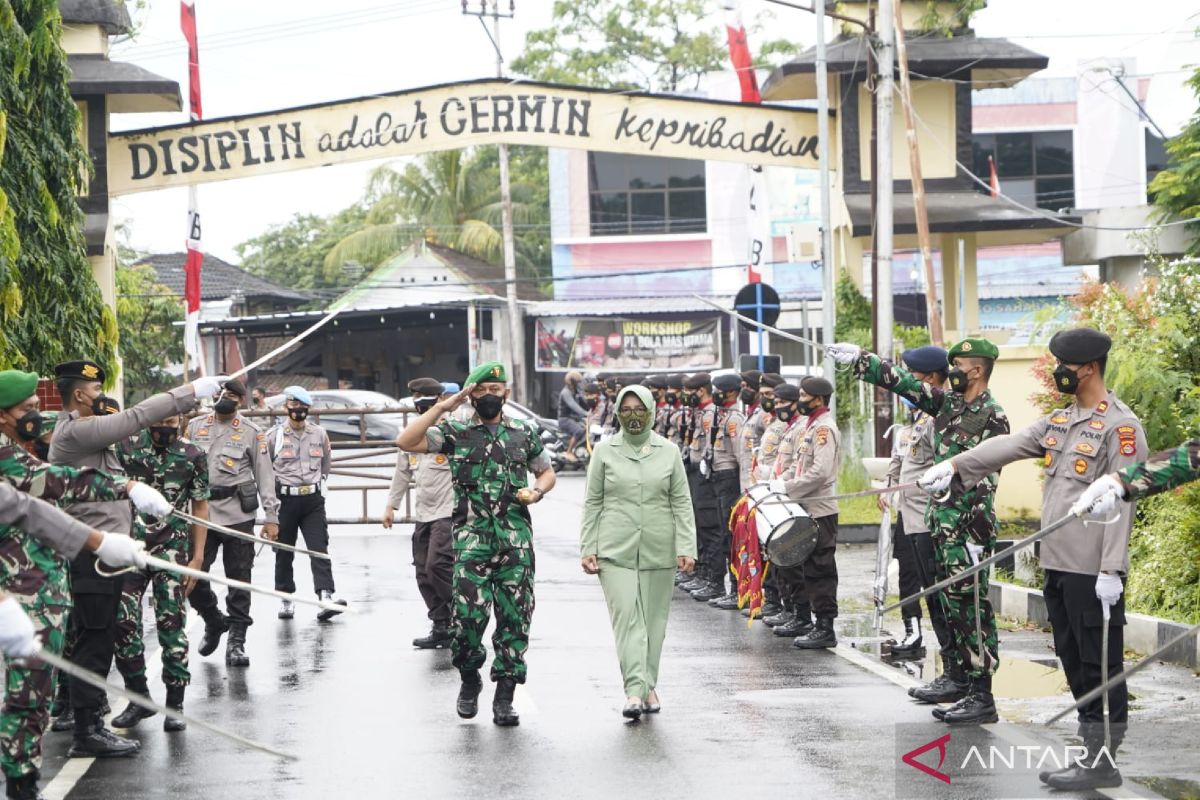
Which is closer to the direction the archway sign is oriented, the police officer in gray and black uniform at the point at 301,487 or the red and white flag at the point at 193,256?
the police officer in gray and black uniform

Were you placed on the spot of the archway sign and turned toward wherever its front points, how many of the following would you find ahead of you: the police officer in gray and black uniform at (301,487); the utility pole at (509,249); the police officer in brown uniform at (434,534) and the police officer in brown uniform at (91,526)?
3

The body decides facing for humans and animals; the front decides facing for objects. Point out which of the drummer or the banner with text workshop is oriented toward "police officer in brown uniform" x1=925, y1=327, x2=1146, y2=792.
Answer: the banner with text workshop

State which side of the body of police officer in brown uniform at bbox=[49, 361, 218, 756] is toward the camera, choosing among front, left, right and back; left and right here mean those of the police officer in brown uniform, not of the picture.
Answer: right

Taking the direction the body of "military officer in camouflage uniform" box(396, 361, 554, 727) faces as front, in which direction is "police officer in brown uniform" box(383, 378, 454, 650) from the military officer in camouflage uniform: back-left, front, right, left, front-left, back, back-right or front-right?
back

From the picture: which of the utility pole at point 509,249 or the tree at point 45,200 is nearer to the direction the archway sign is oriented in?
the tree

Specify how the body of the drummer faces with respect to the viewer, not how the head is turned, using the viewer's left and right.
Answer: facing to the left of the viewer

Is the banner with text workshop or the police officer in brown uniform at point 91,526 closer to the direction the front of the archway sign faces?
the police officer in brown uniform

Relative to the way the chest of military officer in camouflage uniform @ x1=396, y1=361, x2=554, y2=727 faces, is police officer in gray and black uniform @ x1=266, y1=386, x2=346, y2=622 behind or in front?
behind

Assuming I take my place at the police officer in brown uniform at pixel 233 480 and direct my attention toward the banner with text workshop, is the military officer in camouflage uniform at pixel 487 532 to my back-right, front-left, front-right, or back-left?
back-right

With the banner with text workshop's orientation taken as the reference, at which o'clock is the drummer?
The drummer is roughly at 12 o'clock from the banner with text workshop.
